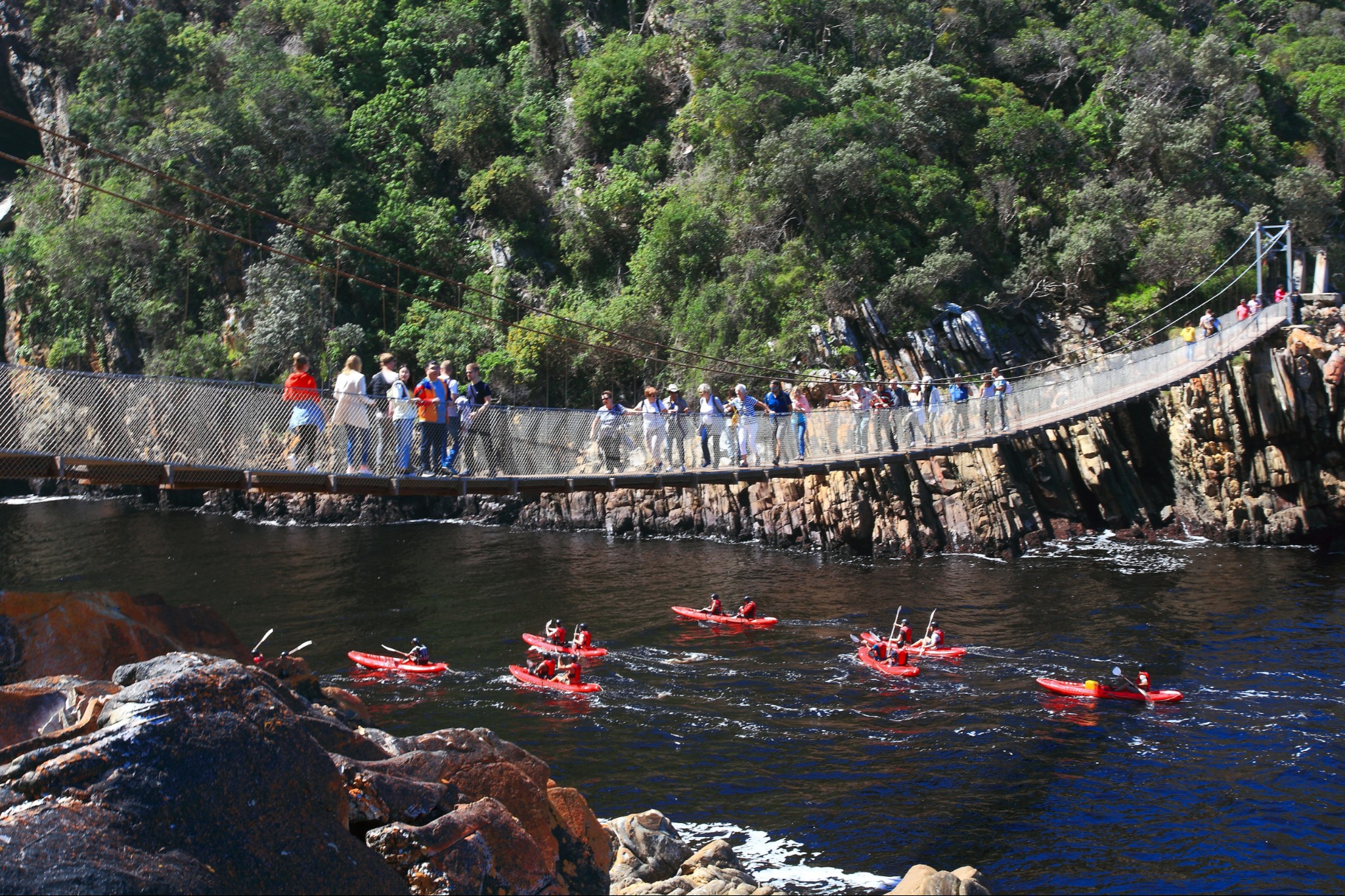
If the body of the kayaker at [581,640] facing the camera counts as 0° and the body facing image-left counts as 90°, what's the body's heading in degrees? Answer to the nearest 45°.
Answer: approximately 90°

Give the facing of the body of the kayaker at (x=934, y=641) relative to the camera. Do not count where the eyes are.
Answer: to the viewer's left

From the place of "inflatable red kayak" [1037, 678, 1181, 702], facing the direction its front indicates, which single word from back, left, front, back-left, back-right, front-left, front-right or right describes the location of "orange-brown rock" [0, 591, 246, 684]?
front-left

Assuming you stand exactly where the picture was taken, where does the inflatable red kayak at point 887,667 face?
facing to the left of the viewer

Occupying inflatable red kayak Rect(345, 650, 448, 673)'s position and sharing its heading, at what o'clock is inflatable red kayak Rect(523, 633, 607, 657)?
inflatable red kayak Rect(523, 633, 607, 657) is roughly at 6 o'clock from inflatable red kayak Rect(345, 650, 448, 673).

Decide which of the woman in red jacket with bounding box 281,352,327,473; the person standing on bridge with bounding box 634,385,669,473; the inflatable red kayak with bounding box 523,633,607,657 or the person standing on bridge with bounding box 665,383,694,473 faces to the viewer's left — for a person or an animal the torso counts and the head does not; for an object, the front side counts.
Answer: the inflatable red kayak

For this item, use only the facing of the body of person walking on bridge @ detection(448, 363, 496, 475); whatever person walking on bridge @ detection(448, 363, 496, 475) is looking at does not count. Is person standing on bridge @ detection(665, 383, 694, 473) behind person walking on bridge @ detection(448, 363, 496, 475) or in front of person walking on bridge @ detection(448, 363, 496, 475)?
behind
